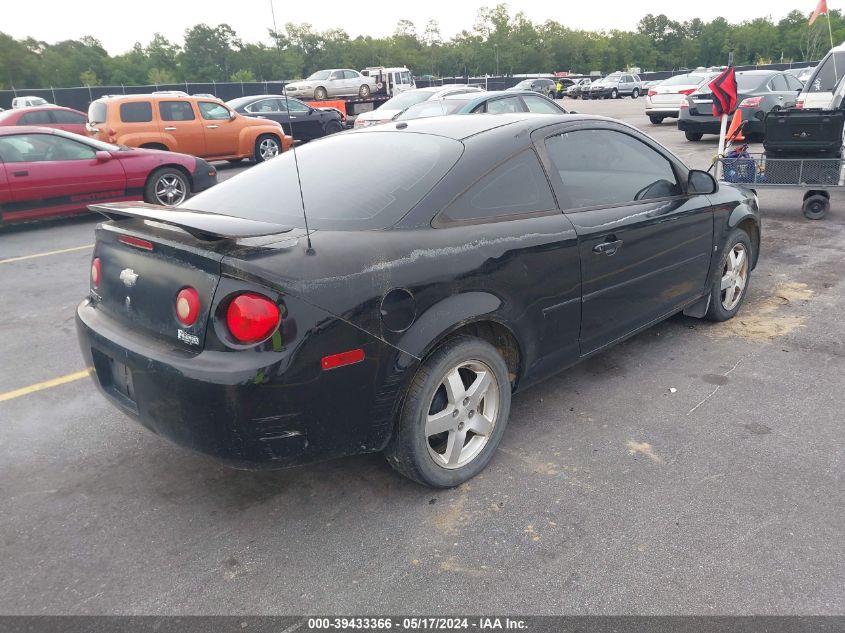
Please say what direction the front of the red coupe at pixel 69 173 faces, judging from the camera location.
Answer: facing to the right of the viewer

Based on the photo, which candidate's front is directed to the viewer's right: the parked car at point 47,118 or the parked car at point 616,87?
the parked car at point 47,118

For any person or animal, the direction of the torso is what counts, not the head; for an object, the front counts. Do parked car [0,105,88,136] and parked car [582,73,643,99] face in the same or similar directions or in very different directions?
very different directions

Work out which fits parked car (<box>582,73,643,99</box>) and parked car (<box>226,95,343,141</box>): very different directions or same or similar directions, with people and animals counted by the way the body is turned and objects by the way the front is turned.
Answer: very different directions

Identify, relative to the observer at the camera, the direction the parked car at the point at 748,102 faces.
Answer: facing away from the viewer and to the right of the viewer

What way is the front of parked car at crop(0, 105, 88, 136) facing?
to the viewer's right

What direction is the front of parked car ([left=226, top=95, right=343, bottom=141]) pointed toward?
to the viewer's right

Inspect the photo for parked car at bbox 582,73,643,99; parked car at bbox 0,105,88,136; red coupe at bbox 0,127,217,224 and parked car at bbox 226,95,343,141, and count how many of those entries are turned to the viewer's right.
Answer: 3

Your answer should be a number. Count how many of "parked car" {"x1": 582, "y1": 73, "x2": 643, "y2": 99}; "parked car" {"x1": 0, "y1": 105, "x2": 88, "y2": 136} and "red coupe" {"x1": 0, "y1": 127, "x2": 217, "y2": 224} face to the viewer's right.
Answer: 2

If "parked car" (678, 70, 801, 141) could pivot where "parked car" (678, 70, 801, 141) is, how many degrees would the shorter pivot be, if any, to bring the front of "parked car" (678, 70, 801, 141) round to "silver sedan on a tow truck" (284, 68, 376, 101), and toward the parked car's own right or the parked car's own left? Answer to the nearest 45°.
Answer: approximately 90° to the parked car's own left

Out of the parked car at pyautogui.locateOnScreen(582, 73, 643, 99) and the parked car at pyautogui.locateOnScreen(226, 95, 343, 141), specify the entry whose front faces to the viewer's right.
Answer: the parked car at pyautogui.locateOnScreen(226, 95, 343, 141)
